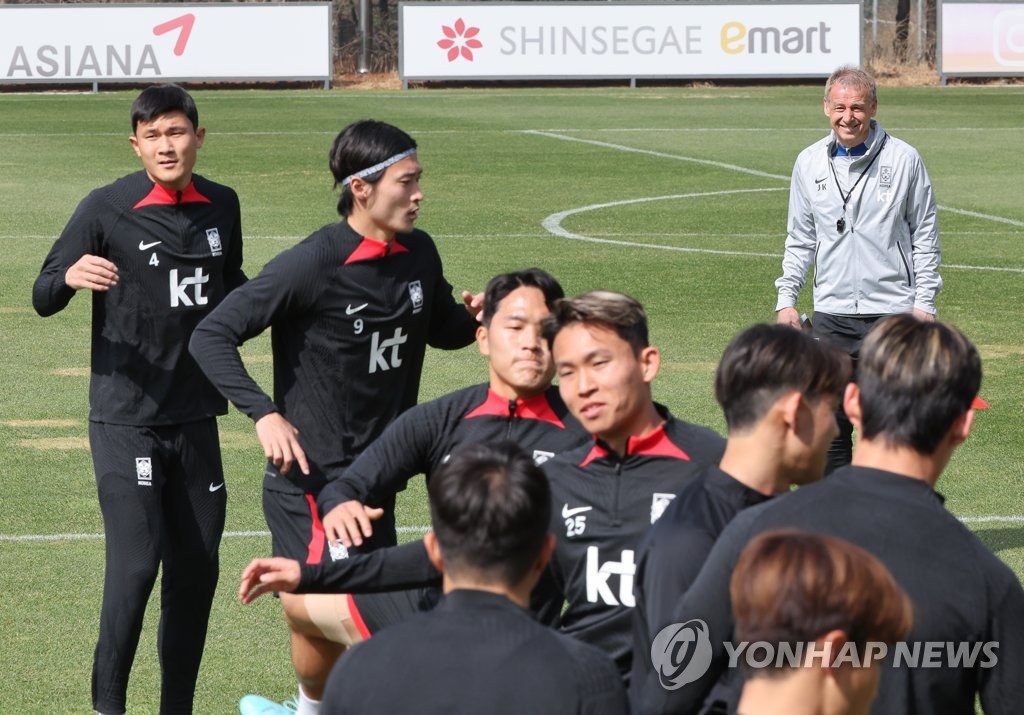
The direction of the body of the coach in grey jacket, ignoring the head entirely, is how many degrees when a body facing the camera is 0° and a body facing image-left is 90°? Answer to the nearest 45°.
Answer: approximately 0°

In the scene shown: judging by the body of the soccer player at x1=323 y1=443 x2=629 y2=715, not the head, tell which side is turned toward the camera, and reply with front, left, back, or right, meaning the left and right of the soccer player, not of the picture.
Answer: back

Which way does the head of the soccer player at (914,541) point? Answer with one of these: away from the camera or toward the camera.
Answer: away from the camera

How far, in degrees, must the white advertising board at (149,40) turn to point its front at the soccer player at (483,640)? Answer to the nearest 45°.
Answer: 0° — it already faces them

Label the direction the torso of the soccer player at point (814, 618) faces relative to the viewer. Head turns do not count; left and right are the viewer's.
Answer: facing away from the viewer and to the right of the viewer

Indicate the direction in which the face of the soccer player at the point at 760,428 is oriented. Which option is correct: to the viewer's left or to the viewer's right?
to the viewer's right

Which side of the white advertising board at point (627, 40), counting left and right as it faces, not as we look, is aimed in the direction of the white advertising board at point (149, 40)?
right

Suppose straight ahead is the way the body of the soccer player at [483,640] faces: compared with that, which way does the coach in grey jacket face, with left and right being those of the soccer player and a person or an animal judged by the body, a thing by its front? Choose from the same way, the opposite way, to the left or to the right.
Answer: the opposite way

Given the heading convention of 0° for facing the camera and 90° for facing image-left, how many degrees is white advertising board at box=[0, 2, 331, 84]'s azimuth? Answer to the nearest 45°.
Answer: approximately 0°

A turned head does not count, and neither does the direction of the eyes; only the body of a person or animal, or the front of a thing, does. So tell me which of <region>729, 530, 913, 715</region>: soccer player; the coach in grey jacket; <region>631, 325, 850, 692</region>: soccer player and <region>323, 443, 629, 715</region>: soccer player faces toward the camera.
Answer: the coach in grey jacket
